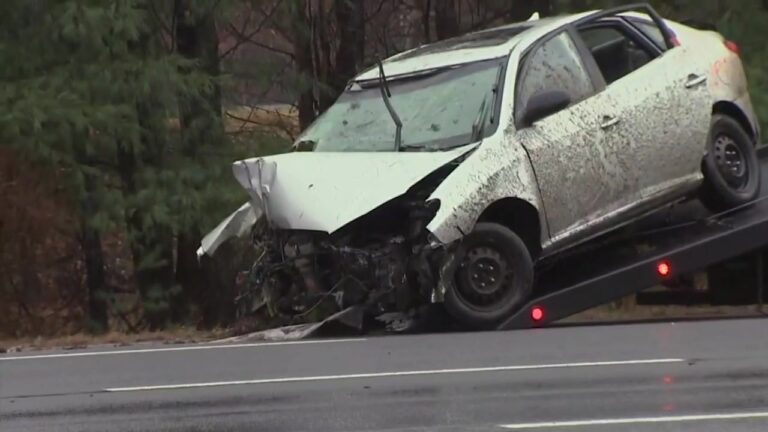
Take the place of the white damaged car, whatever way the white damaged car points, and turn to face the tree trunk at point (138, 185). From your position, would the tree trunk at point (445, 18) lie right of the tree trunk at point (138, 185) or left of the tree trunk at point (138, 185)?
right

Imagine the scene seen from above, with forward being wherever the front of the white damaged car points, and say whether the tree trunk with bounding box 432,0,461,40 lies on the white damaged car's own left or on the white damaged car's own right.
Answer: on the white damaged car's own right

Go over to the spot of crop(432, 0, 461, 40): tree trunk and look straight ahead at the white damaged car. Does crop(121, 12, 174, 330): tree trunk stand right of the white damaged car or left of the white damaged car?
right

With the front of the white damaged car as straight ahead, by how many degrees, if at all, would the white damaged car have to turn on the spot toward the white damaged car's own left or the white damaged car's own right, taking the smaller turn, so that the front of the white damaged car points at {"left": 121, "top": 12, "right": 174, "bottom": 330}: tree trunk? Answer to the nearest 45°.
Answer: approximately 90° to the white damaged car's own right

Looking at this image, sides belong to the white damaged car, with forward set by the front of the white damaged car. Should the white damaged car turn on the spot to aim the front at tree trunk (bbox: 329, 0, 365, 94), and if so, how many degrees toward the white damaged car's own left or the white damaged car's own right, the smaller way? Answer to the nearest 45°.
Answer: approximately 135° to the white damaged car's own right

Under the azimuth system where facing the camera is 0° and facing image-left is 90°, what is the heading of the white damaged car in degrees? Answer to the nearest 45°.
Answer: approximately 45°
